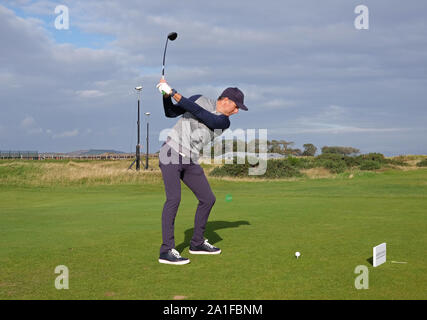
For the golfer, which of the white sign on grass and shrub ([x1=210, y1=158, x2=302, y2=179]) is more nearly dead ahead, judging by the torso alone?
the white sign on grass

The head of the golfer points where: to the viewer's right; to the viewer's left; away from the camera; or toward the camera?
to the viewer's right

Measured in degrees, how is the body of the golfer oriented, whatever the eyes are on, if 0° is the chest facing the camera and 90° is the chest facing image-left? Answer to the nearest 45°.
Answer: approximately 315°

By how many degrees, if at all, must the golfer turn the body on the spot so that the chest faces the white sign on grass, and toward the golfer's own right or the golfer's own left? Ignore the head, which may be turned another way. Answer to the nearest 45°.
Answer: approximately 45° to the golfer's own left

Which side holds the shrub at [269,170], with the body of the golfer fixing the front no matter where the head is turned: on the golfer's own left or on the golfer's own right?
on the golfer's own left
